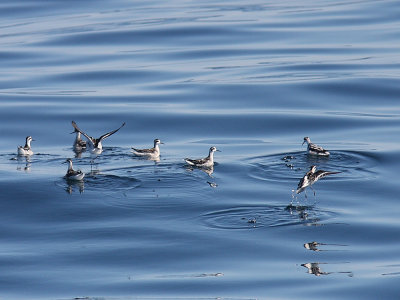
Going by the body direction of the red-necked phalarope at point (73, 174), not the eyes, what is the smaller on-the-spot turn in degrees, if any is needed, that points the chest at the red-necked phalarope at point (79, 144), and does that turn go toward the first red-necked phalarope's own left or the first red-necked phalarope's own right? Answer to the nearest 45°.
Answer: approximately 90° to the first red-necked phalarope's own right

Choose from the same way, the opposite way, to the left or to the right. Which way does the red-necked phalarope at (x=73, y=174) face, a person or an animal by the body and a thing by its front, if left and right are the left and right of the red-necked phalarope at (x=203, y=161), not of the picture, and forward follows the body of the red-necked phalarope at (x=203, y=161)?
the opposite way

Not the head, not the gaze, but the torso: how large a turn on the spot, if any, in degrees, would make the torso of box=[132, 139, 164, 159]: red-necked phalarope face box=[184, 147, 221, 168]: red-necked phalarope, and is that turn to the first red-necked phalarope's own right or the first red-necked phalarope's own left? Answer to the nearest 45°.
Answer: approximately 45° to the first red-necked phalarope's own right

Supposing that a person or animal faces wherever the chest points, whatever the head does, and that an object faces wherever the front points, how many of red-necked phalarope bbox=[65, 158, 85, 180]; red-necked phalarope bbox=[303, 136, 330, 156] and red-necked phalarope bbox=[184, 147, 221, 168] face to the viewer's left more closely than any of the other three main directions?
2

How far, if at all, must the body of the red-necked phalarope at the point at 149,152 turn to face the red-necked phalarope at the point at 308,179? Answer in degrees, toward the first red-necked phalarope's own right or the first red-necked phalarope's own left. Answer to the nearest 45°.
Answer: approximately 45° to the first red-necked phalarope's own right

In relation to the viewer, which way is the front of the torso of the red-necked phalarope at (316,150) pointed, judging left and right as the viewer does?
facing to the left of the viewer

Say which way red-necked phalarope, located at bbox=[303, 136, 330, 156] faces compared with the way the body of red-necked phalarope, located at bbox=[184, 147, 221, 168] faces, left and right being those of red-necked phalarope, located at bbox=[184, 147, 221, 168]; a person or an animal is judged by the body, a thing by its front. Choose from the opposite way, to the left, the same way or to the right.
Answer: the opposite way

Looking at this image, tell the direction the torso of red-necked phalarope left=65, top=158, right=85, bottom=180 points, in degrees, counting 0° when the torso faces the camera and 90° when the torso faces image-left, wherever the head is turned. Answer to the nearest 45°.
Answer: approximately 90°

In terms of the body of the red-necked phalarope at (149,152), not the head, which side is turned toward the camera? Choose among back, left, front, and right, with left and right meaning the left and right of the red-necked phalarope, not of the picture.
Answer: right

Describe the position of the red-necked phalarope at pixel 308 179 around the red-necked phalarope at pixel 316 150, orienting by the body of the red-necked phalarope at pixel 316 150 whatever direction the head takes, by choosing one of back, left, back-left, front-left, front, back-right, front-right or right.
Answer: left

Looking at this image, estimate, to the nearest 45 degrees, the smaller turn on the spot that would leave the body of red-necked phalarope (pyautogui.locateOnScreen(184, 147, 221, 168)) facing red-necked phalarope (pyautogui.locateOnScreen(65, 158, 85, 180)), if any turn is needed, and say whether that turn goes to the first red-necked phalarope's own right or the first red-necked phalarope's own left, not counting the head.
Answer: approximately 180°

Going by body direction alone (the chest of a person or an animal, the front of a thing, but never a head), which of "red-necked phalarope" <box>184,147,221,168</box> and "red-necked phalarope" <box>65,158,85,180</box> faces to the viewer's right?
"red-necked phalarope" <box>184,147,221,168</box>

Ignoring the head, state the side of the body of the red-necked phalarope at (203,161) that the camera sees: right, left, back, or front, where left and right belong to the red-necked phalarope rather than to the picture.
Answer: right

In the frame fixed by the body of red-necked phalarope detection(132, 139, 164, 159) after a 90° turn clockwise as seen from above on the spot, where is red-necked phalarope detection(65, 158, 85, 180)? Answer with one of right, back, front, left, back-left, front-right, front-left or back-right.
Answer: front-right
